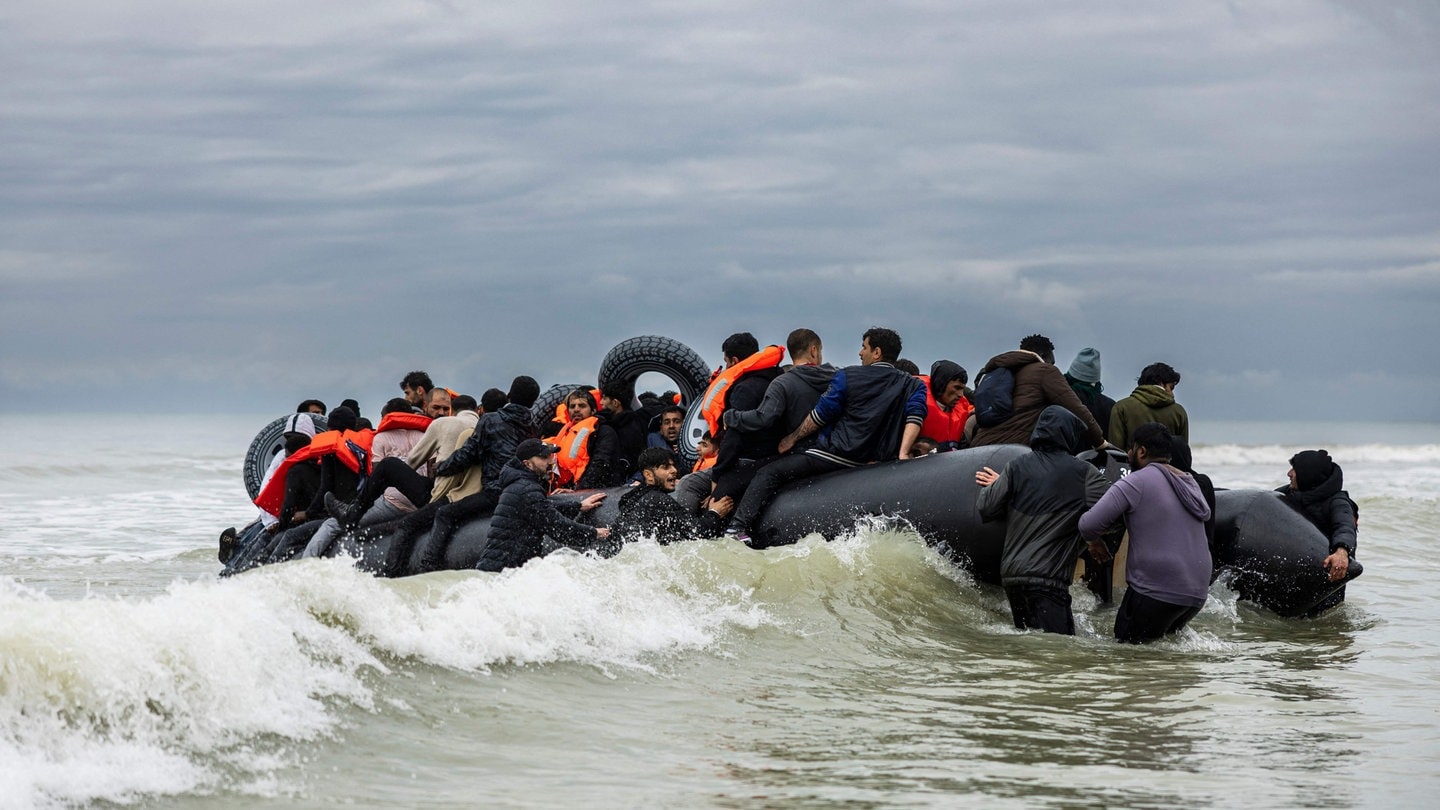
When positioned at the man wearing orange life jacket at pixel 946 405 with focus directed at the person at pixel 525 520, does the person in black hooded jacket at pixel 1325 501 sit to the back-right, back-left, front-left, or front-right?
back-left

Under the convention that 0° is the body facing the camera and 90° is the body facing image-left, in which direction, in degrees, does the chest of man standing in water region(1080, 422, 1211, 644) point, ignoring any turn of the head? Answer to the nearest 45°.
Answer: approximately 135°

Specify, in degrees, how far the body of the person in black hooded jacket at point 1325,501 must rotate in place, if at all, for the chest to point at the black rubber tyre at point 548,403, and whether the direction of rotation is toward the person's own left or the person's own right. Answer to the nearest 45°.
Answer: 0° — they already face it

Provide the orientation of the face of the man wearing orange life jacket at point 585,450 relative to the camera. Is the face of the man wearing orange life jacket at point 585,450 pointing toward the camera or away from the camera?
toward the camera

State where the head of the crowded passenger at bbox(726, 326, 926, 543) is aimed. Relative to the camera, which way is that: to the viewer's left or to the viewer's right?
to the viewer's left

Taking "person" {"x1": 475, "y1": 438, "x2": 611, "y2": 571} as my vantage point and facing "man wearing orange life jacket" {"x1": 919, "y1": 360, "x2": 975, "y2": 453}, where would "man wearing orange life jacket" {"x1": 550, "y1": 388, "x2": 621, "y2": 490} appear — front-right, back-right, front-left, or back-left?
front-left
